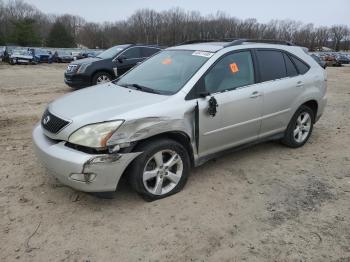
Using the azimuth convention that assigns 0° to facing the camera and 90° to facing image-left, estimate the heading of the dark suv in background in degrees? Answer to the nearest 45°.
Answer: approximately 45°

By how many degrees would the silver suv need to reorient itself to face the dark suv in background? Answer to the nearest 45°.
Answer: approximately 135° to its right

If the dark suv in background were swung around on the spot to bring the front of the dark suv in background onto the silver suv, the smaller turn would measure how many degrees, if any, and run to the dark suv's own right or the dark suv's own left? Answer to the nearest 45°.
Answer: approximately 45° to the dark suv's own left

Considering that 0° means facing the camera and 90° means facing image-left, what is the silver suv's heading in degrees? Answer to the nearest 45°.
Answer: approximately 45°

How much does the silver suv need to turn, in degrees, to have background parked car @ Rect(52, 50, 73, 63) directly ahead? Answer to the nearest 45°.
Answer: approximately 135° to its right

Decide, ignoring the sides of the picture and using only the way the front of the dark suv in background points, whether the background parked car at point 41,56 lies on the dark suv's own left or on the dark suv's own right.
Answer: on the dark suv's own right
